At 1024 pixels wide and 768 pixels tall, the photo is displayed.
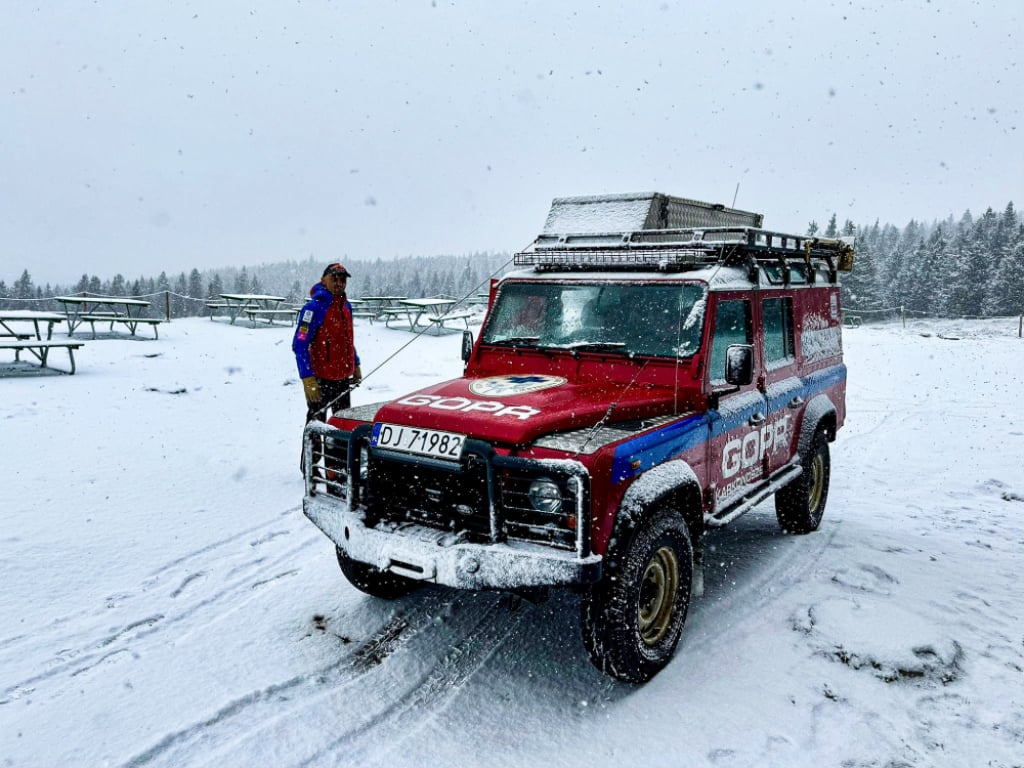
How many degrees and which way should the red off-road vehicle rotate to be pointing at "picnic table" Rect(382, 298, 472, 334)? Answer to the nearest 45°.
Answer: approximately 135° to its right

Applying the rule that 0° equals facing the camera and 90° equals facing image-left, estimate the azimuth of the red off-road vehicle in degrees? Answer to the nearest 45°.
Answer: approximately 45°

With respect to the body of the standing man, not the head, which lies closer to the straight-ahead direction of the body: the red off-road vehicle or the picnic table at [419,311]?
the red off-road vehicle

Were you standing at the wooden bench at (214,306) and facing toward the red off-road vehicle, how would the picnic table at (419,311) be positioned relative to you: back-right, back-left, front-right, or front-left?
front-left

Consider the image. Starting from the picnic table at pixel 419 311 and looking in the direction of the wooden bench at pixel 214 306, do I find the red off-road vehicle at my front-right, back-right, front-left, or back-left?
back-left

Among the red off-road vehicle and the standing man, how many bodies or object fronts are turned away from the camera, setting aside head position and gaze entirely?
0

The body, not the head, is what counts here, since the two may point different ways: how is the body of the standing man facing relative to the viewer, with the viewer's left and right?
facing the viewer and to the right of the viewer

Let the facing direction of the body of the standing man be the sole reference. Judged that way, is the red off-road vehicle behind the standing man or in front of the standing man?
in front

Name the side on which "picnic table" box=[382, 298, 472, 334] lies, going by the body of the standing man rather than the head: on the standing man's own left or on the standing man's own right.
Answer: on the standing man's own left

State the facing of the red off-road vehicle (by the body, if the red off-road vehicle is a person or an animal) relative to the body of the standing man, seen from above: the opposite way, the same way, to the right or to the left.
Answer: to the right

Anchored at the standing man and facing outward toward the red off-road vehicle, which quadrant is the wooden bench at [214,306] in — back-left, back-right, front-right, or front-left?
back-left

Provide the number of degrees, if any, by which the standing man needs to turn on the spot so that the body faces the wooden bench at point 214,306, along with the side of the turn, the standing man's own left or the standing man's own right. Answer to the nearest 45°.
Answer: approximately 135° to the standing man's own left
